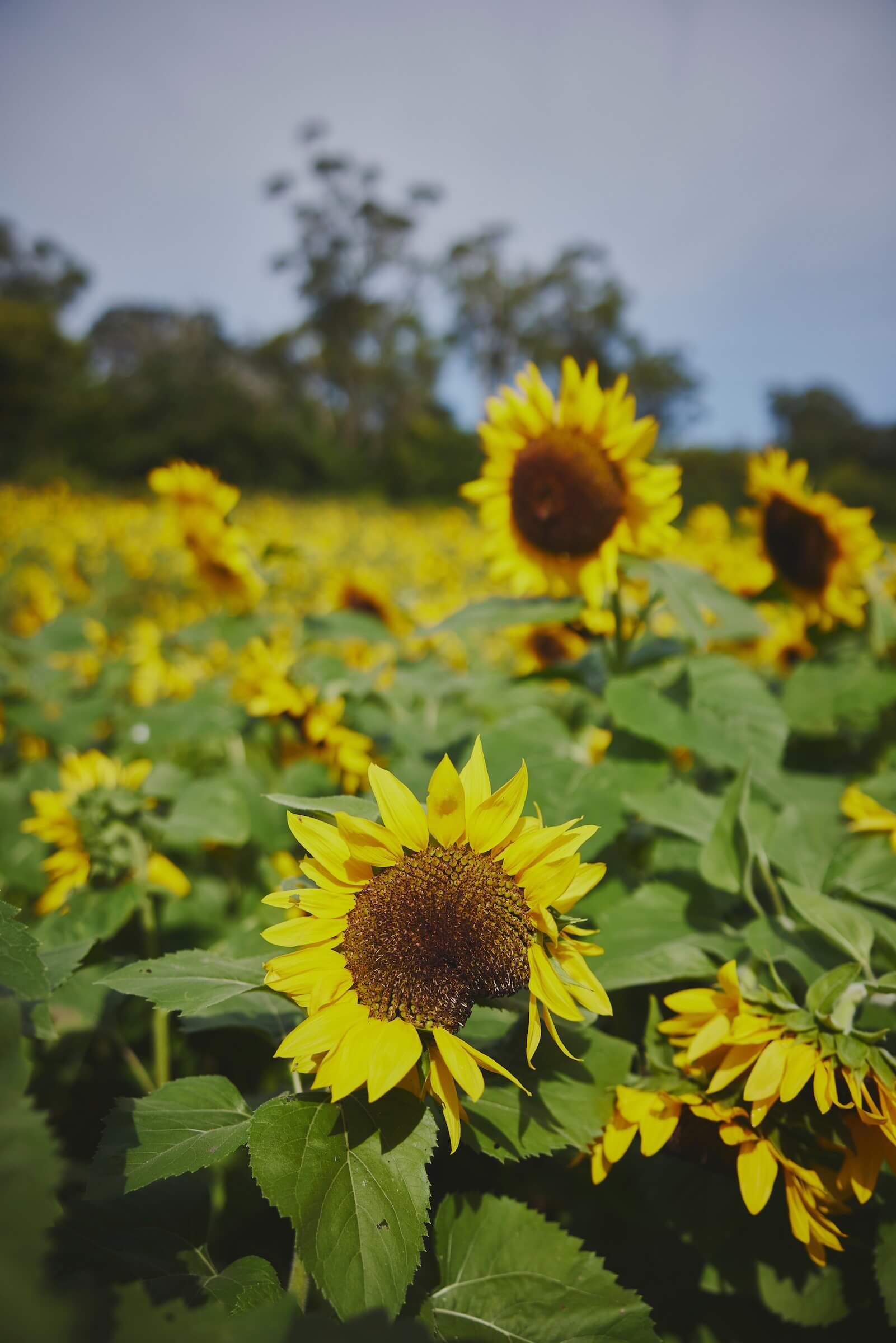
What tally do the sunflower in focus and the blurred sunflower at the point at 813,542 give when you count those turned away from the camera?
0

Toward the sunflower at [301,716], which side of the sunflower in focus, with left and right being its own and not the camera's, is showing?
back

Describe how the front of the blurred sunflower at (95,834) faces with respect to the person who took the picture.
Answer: facing away from the viewer

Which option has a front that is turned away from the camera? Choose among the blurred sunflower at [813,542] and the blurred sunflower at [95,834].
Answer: the blurred sunflower at [95,834]

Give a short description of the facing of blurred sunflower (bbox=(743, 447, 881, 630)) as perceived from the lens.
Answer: facing the viewer and to the left of the viewer

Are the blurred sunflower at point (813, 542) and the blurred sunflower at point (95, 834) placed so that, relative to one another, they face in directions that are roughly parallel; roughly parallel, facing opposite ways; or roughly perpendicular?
roughly perpendicular

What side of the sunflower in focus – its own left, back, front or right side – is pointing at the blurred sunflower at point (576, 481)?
back

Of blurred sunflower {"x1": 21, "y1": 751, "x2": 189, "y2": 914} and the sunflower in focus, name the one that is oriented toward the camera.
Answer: the sunflower in focus

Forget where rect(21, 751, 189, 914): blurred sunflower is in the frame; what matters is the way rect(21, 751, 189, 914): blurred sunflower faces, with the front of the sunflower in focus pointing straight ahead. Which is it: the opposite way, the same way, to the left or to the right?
the opposite way

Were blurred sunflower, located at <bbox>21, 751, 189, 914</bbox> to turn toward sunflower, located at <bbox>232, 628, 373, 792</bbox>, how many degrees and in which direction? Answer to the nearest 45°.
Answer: approximately 45° to its right

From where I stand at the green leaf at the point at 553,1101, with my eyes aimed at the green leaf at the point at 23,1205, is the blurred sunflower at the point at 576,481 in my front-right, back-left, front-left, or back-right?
back-right

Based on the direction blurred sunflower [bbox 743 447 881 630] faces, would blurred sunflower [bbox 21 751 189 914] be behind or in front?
in front

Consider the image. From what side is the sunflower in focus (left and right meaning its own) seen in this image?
front

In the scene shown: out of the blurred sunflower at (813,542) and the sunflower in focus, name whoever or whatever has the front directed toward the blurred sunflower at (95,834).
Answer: the blurred sunflower at (813,542)

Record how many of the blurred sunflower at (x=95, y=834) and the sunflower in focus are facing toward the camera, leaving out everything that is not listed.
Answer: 1
